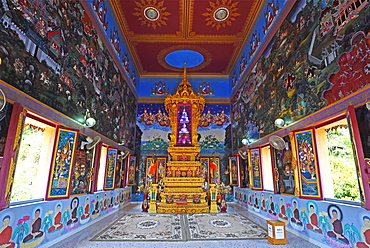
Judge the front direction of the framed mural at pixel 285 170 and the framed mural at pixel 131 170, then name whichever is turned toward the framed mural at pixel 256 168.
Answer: the framed mural at pixel 131 170

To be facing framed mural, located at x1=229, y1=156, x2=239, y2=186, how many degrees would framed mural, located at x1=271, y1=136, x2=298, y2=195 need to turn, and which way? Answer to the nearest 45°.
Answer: approximately 90° to its right

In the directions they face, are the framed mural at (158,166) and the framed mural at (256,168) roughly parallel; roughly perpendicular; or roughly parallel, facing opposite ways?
roughly perpendicular

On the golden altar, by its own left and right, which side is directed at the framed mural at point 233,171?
left

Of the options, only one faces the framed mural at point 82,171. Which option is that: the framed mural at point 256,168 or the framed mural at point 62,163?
the framed mural at point 256,168

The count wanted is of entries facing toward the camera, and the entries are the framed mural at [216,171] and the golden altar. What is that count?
2

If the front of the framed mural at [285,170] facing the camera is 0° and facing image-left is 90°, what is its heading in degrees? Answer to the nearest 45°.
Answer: approximately 45°

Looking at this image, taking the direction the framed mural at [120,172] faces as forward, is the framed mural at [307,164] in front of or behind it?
in front

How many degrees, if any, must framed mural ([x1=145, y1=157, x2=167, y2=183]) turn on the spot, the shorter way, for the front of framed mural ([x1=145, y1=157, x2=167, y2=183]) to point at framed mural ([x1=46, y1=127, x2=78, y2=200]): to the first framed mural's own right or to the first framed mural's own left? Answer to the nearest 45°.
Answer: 0° — it already faces it

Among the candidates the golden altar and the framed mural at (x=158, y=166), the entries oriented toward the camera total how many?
2

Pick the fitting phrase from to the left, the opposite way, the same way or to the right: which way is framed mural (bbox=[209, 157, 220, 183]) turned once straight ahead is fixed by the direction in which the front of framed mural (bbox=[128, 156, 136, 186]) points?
to the right

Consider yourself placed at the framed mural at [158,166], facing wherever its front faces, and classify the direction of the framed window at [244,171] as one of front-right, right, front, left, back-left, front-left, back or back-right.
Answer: front-left

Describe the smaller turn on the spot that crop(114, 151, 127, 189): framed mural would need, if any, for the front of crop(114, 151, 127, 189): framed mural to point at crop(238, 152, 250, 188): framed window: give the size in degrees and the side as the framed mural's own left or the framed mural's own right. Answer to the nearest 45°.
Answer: approximately 45° to the framed mural's own left

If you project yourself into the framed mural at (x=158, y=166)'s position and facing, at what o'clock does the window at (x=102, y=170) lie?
The window is roughly at 1 o'clock from the framed mural.
